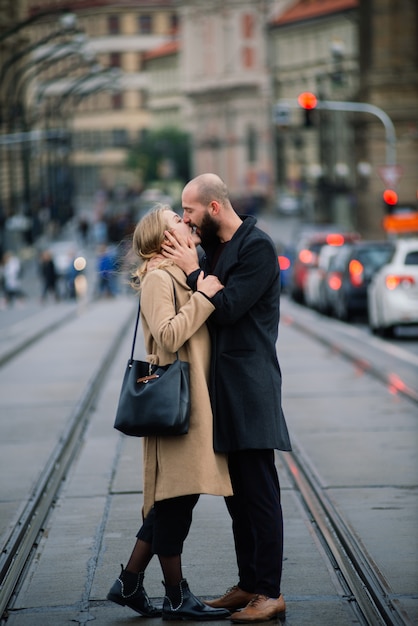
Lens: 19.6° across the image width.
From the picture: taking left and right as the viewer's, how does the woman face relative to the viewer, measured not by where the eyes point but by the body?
facing to the right of the viewer

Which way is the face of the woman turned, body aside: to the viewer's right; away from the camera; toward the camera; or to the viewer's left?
to the viewer's right

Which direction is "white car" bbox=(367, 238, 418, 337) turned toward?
away from the camera

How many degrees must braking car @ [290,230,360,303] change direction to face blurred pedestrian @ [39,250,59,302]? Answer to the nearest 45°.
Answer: approximately 45° to its left

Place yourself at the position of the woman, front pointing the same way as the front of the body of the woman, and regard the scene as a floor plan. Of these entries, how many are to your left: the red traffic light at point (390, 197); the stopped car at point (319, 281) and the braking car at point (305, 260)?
3

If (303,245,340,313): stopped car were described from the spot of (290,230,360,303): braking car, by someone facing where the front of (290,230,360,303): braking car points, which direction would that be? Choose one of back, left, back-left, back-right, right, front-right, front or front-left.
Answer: back

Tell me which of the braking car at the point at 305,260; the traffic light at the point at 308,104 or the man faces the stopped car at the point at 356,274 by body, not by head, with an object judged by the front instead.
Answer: the traffic light

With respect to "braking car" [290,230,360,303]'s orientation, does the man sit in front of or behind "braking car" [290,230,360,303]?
behind

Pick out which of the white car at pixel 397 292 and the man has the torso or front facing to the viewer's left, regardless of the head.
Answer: the man

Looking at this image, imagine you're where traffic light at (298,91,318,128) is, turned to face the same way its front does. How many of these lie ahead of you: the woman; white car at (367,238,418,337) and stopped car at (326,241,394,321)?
3

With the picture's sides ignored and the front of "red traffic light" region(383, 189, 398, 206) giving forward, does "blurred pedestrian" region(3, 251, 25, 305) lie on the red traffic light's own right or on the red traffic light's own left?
on the red traffic light's own right

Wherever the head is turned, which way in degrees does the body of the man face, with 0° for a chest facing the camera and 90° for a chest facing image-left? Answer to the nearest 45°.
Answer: approximately 90°

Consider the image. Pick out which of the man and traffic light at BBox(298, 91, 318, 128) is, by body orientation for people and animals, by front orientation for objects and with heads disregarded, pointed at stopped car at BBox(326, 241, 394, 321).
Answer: the traffic light

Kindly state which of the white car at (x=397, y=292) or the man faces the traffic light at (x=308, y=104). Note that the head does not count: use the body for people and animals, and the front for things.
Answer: the white car

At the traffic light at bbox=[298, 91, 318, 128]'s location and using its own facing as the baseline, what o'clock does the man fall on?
The man is roughly at 12 o'clock from the traffic light.

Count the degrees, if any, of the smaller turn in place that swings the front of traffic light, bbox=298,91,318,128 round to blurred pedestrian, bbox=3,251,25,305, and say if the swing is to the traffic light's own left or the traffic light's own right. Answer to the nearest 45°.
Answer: approximately 90° to the traffic light's own right
